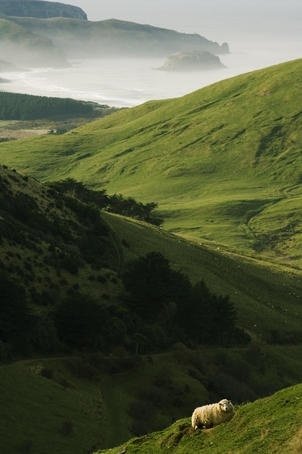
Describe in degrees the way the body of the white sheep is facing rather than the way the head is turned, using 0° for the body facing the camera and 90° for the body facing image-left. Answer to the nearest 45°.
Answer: approximately 270°
